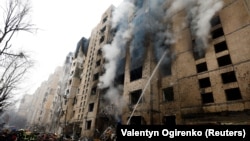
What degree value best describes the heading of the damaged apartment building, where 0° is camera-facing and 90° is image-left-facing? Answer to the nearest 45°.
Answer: approximately 45°
